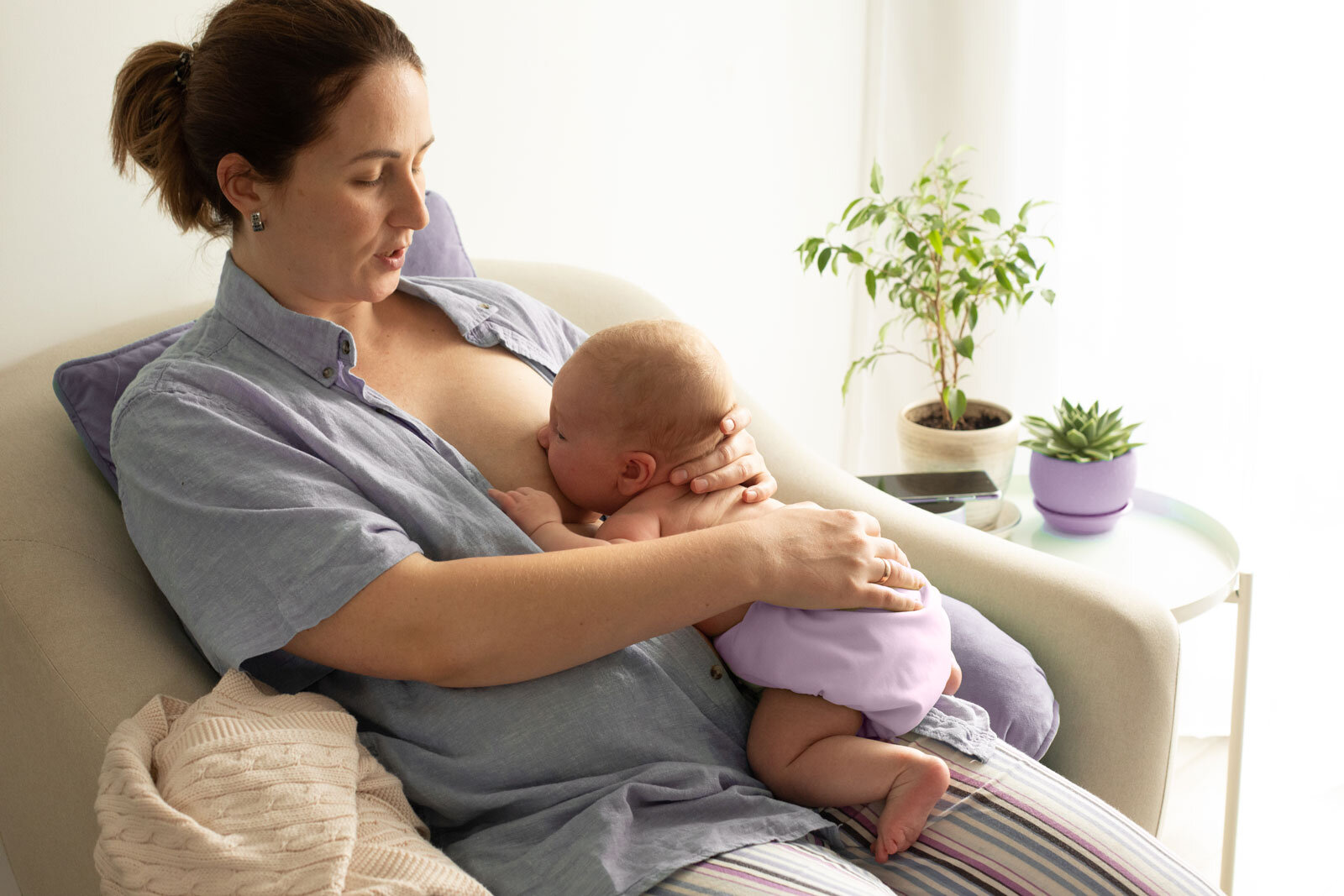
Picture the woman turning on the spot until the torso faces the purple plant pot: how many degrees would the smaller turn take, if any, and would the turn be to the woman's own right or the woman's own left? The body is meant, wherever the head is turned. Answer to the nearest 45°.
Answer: approximately 90° to the woman's own left

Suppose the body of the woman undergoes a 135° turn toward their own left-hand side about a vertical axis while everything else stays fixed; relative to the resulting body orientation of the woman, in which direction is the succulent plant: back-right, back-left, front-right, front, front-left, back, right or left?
front-right

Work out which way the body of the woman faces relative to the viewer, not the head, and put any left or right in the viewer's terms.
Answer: facing the viewer and to the right of the viewer

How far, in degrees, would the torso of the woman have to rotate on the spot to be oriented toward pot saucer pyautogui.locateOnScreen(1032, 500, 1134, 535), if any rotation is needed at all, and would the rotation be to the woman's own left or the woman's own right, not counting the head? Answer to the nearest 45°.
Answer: approximately 90° to the woman's own left

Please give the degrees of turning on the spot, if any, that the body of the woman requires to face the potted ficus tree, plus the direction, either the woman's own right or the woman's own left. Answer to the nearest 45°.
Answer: approximately 90° to the woman's own left

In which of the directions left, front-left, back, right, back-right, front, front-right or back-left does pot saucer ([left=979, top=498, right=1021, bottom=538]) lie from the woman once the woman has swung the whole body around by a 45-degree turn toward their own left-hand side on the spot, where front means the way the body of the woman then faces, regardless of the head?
front-left

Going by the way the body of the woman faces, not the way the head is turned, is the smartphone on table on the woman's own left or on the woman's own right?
on the woman's own left

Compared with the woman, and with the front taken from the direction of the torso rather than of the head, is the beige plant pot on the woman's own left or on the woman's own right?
on the woman's own left
